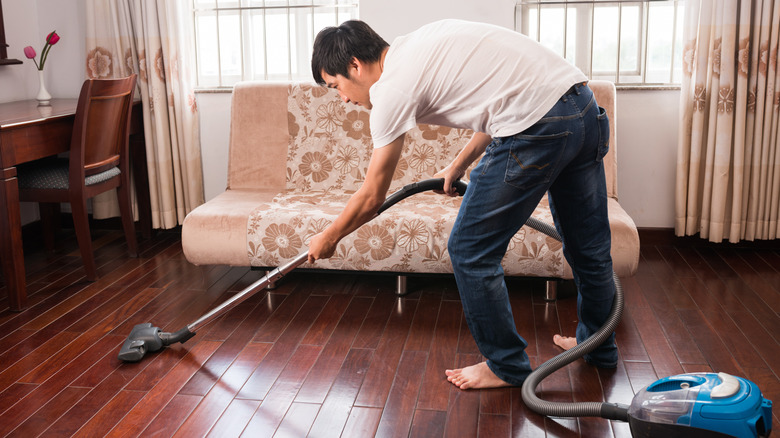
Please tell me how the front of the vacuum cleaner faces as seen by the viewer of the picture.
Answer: facing to the left of the viewer

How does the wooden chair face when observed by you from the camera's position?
facing away from the viewer and to the left of the viewer

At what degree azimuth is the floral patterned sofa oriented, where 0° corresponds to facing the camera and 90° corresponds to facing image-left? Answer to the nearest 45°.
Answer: approximately 0°

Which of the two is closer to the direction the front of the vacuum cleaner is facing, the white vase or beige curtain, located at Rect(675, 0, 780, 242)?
the white vase

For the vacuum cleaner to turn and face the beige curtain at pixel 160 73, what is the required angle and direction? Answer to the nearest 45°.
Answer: approximately 45° to its right

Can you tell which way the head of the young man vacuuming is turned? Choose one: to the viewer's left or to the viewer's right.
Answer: to the viewer's left

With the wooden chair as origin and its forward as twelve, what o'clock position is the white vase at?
The white vase is roughly at 1 o'clock from the wooden chair.

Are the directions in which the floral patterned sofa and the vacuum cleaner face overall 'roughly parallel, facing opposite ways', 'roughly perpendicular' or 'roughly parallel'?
roughly perpendicular

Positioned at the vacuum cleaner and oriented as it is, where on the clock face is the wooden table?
The wooden table is roughly at 1 o'clock from the vacuum cleaner.

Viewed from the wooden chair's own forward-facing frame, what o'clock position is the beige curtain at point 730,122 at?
The beige curtain is roughly at 5 o'clock from the wooden chair.

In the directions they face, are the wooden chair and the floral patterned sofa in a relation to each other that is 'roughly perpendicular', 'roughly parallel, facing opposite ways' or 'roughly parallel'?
roughly perpendicular

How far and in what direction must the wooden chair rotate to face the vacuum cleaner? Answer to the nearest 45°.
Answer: approximately 180°
